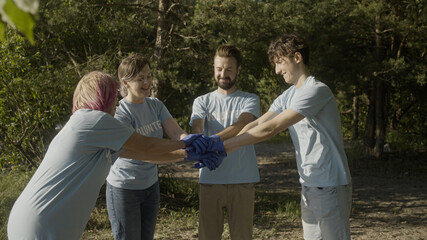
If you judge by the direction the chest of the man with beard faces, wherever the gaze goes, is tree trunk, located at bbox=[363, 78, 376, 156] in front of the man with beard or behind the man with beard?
behind

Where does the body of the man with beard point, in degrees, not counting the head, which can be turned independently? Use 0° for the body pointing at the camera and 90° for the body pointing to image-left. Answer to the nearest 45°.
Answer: approximately 0°

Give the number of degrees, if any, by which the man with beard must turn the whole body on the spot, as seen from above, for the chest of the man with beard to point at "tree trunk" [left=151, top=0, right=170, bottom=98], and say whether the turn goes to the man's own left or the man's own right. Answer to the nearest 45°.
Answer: approximately 180°
